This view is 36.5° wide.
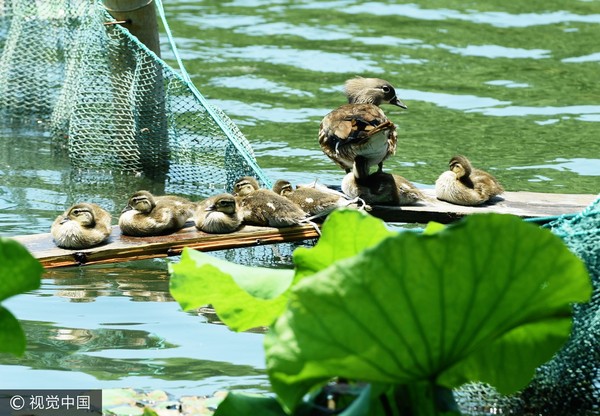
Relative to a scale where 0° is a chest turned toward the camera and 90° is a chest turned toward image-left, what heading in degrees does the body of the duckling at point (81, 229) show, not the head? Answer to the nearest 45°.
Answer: approximately 45°

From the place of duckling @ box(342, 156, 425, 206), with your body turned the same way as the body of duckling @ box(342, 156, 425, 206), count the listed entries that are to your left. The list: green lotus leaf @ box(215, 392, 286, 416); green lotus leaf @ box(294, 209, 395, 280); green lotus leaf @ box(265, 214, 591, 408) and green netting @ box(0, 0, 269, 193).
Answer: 3

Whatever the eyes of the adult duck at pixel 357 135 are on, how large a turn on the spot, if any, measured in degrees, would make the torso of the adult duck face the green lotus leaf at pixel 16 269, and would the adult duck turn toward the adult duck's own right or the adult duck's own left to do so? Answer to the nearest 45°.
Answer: approximately 180°

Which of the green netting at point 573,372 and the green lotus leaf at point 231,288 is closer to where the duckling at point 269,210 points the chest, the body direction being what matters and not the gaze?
the green lotus leaf

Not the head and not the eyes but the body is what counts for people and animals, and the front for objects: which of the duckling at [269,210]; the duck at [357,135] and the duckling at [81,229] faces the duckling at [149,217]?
the duckling at [269,210]

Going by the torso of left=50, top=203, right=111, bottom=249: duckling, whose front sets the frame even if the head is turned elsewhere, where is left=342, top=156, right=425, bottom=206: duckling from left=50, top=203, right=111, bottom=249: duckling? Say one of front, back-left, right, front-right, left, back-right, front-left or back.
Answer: back-left

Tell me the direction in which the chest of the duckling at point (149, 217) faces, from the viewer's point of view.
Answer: to the viewer's left

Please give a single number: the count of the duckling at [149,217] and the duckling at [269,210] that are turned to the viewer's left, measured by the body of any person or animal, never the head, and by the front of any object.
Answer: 2

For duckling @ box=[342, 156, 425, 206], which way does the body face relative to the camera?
to the viewer's left

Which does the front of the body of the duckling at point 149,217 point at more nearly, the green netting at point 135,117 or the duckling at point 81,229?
the duckling

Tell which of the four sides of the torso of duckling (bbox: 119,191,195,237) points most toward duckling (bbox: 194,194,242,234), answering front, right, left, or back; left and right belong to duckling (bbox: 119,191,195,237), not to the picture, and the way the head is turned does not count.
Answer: back

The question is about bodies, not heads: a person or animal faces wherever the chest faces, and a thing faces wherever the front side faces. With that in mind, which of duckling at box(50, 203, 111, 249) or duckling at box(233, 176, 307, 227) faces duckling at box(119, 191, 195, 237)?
duckling at box(233, 176, 307, 227)

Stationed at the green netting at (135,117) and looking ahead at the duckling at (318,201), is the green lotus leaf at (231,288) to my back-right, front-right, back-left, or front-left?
front-right

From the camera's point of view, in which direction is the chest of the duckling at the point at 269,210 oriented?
to the viewer's left

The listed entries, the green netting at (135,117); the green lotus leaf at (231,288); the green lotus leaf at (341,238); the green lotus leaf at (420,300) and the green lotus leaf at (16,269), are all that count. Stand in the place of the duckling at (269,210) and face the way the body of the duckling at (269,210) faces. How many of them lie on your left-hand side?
4
